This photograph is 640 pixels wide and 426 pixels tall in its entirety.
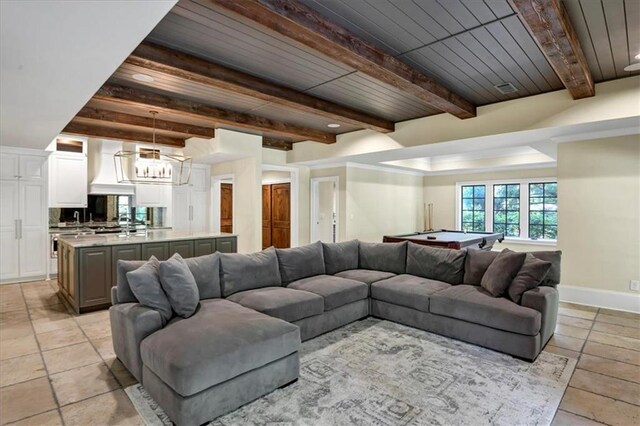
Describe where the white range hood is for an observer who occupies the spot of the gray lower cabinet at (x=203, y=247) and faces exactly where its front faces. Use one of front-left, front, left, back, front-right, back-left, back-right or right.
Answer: back

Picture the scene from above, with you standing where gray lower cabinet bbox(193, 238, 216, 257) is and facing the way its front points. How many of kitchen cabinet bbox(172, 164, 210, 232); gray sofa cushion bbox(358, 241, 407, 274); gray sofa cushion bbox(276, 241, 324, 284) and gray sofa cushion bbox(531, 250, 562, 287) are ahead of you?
3

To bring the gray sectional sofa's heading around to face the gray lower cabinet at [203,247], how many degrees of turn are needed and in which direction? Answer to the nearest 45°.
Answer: approximately 180°

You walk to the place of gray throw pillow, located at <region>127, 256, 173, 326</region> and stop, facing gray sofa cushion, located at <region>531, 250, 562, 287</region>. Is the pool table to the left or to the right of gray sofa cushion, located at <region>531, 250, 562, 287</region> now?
left

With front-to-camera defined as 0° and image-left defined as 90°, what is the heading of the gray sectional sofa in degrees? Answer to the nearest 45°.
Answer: approximately 315°

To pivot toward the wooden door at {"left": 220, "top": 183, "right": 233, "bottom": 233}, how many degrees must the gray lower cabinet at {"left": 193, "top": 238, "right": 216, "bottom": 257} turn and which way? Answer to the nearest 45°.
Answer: approximately 135° to its left

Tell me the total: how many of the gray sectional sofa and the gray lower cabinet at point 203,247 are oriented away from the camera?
0

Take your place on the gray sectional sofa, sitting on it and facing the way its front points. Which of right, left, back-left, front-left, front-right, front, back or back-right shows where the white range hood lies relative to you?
back

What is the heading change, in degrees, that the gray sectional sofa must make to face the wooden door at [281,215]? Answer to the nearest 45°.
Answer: approximately 135° to its left
